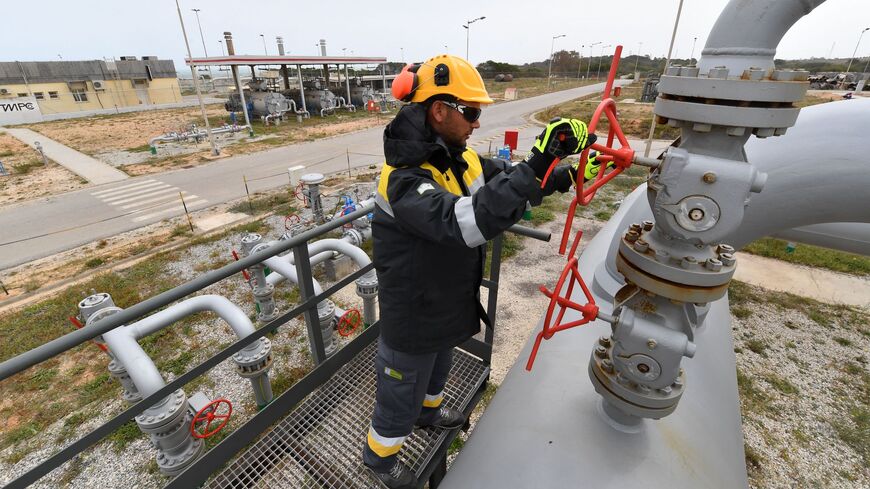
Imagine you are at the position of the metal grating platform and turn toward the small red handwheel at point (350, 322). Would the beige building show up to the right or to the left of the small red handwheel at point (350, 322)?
left

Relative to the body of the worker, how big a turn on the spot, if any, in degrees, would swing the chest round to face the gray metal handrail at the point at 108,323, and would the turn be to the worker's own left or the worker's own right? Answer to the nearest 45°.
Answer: approximately 135° to the worker's own right

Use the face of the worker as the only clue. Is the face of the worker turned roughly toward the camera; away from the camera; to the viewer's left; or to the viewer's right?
to the viewer's right

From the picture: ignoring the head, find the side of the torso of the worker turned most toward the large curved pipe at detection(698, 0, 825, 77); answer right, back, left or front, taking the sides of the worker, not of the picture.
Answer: front

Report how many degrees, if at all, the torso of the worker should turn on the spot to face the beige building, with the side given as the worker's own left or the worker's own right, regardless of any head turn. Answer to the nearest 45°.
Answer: approximately 135° to the worker's own left

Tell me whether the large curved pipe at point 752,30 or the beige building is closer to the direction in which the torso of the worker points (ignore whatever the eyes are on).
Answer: the large curved pipe

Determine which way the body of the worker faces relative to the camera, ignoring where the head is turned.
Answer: to the viewer's right

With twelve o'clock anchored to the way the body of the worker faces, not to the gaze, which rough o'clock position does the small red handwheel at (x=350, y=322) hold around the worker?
The small red handwheel is roughly at 8 o'clock from the worker.

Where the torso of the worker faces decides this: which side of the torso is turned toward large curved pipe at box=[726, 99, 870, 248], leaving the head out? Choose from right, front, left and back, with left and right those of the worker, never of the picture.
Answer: front
